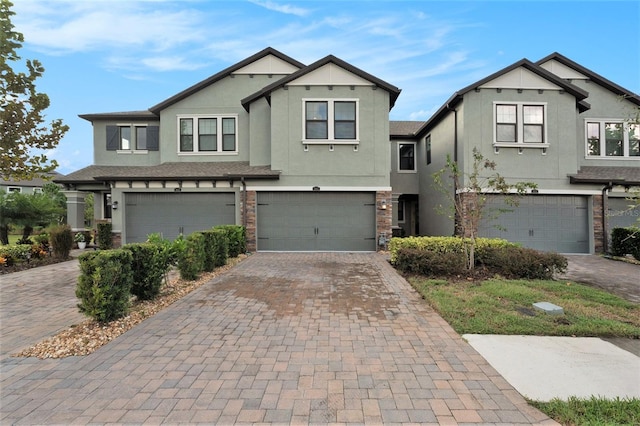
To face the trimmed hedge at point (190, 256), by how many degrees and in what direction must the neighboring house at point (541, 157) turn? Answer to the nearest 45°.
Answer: approximately 45° to its right

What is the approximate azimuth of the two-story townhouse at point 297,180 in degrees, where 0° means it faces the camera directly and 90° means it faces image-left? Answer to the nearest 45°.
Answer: approximately 0°

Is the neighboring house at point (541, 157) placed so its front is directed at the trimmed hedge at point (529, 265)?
yes

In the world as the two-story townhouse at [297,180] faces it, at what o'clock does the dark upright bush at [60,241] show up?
The dark upright bush is roughly at 3 o'clock from the two-story townhouse.

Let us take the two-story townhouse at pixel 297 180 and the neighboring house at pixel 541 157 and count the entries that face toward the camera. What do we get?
2

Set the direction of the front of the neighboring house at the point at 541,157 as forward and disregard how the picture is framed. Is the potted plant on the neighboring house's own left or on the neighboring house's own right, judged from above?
on the neighboring house's own right

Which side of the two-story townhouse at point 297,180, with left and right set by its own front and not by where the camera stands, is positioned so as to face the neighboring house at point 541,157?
left

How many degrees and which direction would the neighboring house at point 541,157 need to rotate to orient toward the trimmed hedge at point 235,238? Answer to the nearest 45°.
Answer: approximately 45° to its right

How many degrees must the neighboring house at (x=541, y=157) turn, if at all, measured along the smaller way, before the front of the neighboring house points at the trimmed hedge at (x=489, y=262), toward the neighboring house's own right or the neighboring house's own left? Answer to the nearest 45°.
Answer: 0° — it already faces it

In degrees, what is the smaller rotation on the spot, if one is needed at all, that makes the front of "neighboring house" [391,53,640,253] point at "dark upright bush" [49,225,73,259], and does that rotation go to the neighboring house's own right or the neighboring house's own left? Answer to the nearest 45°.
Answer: approximately 45° to the neighboring house's own right

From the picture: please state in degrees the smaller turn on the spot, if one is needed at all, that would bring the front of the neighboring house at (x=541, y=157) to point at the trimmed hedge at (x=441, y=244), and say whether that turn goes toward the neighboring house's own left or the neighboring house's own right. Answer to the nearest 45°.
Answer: approximately 45° to the neighboring house's own right
